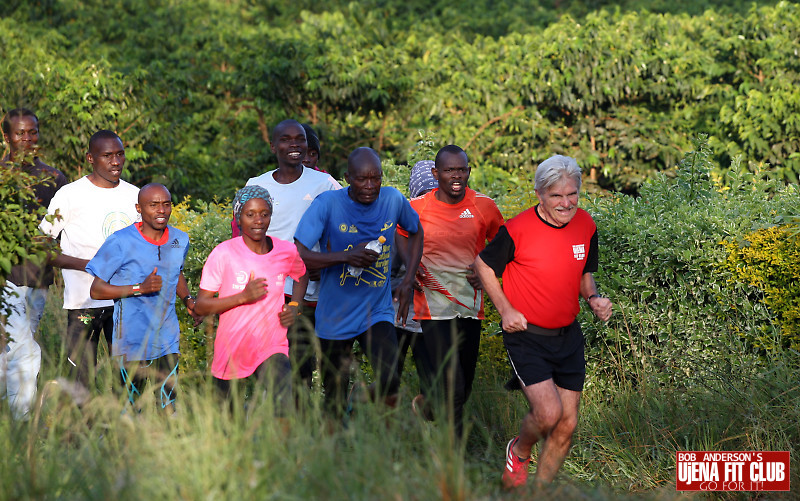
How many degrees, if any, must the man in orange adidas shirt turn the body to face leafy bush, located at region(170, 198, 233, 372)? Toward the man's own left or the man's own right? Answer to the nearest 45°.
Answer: approximately 135° to the man's own right

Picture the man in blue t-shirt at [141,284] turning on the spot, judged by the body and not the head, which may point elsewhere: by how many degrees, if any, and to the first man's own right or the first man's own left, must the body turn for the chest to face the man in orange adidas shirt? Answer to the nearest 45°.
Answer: approximately 45° to the first man's own left

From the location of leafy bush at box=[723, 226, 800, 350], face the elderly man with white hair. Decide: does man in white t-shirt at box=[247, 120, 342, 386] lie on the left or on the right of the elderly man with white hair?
right

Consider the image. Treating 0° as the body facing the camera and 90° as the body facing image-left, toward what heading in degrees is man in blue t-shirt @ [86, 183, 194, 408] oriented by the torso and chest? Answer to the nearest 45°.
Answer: approximately 315°

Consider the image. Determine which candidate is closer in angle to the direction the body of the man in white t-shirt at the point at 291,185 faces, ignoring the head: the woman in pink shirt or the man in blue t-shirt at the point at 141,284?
the woman in pink shirt

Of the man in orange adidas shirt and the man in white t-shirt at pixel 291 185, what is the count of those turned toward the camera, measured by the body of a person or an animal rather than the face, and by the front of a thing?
2

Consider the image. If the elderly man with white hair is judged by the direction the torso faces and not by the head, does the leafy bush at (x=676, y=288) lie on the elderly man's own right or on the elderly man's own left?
on the elderly man's own left

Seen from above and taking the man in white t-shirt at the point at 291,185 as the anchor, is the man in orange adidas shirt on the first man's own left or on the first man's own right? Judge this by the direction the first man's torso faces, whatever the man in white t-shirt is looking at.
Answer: on the first man's own left

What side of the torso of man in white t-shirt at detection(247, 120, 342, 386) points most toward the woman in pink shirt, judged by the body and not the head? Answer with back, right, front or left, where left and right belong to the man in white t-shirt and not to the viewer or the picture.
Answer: front

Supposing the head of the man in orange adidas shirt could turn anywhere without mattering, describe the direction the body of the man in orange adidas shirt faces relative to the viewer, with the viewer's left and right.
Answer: facing the viewer

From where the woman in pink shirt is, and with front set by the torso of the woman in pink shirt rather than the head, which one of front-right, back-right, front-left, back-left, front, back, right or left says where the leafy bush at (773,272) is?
front-left

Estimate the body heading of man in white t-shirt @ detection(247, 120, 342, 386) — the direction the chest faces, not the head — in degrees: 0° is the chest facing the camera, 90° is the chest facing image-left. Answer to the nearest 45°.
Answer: approximately 0°
